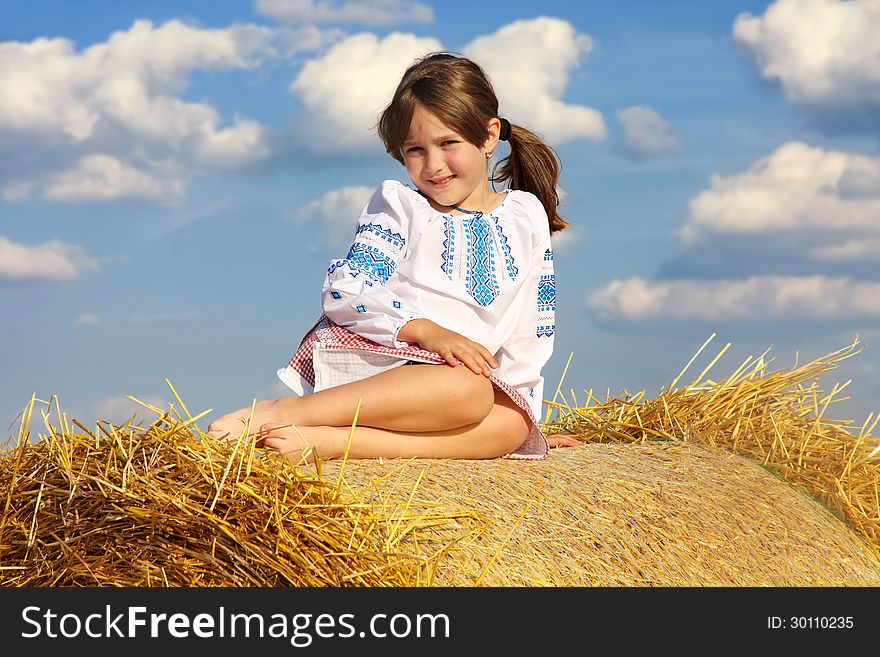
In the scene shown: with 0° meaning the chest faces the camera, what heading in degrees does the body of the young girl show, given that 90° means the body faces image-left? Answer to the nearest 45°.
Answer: approximately 0°
